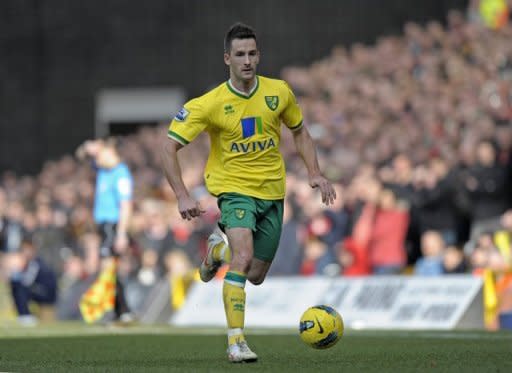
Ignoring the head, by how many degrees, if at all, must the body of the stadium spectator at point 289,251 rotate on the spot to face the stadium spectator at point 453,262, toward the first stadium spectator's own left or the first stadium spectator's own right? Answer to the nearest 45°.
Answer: approximately 90° to the first stadium spectator's own left

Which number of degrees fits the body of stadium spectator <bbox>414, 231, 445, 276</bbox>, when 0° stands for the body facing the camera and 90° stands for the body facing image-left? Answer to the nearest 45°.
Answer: approximately 45°

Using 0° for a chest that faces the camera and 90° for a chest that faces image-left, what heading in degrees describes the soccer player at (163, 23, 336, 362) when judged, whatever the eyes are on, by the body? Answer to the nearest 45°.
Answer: approximately 315°

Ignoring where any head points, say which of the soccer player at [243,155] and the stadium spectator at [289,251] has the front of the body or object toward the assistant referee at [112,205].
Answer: the stadium spectator
